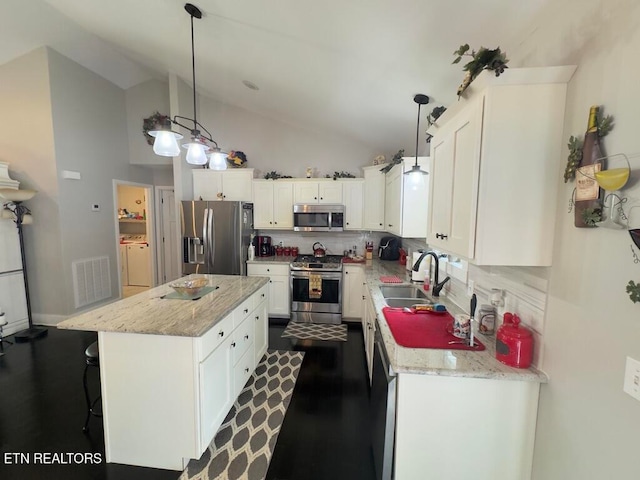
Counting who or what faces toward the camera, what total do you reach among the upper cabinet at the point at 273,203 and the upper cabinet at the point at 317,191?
2

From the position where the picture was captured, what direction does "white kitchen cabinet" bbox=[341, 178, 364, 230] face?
facing the viewer

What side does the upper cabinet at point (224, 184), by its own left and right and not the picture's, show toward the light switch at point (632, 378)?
front

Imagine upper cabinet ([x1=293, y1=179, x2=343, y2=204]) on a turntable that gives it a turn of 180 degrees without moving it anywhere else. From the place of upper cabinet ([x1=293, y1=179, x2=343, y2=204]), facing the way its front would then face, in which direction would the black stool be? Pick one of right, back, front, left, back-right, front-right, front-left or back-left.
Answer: back-left

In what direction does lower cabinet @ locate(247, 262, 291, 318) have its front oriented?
toward the camera

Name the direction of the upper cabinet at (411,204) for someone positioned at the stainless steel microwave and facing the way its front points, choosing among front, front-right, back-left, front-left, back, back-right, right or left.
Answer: front-left

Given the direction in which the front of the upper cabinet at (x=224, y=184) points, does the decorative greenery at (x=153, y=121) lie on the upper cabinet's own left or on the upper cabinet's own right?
on the upper cabinet's own right

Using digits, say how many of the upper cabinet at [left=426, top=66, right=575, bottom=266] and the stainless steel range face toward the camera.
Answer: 1

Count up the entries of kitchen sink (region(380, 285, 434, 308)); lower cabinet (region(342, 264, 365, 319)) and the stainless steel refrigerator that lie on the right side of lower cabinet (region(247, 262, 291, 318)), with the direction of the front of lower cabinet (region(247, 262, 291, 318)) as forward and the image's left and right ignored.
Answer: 1
